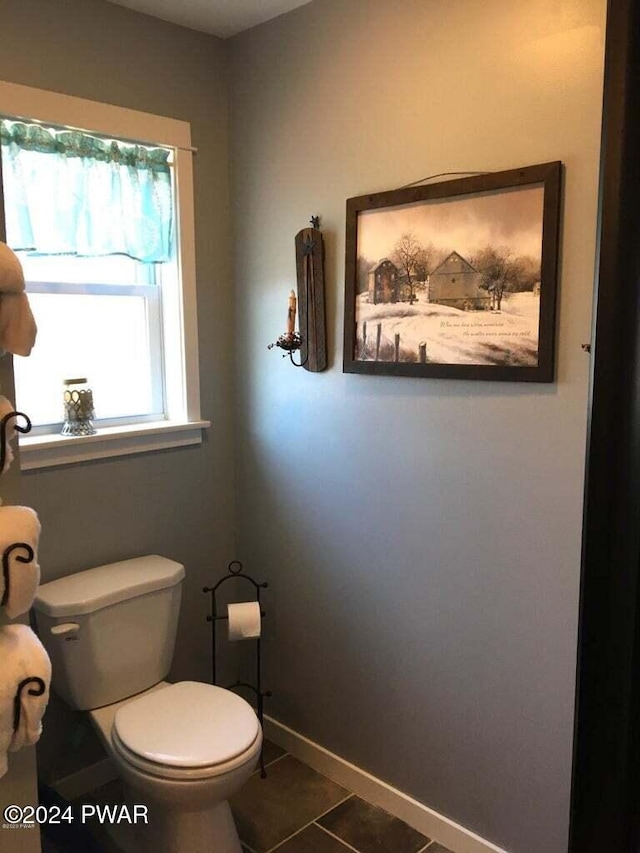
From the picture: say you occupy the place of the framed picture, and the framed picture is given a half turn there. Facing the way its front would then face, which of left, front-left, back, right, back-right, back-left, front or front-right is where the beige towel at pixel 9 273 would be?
back

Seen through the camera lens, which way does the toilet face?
facing the viewer and to the right of the viewer

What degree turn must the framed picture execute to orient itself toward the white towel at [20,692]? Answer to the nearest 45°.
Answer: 0° — it already faces it

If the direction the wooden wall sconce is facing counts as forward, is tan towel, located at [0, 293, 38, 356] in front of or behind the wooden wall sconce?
in front

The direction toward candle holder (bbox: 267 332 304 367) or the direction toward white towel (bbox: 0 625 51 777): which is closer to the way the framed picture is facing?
the white towel

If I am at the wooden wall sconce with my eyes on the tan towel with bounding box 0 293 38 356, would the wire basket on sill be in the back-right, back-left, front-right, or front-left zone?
front-right

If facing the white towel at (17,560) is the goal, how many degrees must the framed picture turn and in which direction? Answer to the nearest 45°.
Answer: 0° — it already faces it

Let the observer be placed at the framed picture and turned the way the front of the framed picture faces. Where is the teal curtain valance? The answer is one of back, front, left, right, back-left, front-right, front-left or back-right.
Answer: front-right

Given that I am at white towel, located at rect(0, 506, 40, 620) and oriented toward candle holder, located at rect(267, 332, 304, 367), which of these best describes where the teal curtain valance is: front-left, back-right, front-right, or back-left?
front-left

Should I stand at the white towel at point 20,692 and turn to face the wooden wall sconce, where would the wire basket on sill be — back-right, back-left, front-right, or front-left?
front-left

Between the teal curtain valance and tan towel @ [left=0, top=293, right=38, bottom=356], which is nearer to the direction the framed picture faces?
the tan towel

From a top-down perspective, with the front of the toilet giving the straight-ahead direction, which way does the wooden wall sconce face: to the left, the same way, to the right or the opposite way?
to the right

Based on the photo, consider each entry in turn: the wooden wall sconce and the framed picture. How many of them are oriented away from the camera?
0

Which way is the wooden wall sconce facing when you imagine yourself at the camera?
facing the viewer and to the left of the viewer
